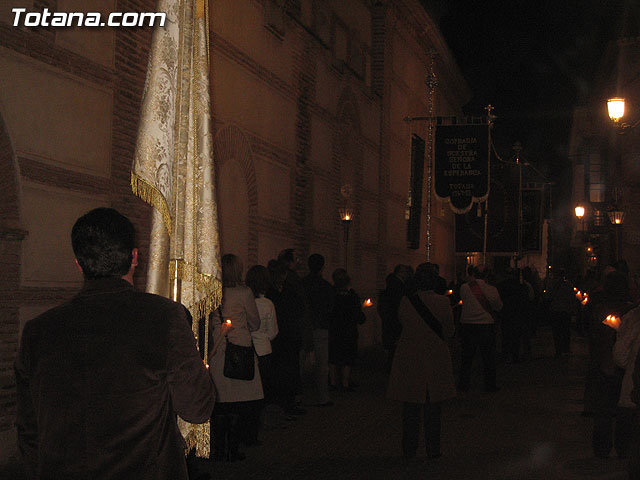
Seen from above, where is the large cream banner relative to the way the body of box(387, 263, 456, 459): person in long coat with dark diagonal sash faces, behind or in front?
behind

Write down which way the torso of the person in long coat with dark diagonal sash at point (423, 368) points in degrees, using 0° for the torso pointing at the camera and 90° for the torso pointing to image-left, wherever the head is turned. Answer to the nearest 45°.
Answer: approximately 180°

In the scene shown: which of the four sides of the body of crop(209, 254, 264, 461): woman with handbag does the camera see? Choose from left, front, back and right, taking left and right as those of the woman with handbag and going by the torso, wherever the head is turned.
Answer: back

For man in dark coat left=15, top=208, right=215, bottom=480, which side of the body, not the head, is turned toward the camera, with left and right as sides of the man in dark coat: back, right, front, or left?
back

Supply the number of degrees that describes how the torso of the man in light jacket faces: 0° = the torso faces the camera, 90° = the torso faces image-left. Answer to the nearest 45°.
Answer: approximately 180°

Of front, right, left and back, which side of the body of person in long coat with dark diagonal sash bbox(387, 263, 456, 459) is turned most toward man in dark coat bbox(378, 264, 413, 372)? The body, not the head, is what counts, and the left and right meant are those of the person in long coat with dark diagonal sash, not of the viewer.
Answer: front

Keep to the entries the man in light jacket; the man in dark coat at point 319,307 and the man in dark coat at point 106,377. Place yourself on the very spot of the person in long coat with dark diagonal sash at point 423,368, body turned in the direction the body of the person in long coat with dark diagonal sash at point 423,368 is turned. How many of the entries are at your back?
1

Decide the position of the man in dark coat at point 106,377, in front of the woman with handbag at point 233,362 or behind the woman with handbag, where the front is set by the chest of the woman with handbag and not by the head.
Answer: behind

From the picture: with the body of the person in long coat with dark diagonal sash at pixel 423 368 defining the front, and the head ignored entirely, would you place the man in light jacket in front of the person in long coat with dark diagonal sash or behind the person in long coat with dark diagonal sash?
in front

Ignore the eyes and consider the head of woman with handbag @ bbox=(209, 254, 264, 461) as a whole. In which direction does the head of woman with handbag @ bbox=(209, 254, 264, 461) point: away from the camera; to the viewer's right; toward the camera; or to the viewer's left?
away from the camera

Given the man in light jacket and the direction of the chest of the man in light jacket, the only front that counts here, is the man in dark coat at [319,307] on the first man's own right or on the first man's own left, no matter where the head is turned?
on the first man's own left

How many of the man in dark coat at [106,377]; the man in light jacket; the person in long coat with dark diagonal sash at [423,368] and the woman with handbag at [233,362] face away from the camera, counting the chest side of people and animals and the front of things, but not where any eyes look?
4

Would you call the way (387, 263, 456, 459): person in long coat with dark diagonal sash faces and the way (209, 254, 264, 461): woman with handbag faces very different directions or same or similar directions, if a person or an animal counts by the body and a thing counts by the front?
same or similar directions

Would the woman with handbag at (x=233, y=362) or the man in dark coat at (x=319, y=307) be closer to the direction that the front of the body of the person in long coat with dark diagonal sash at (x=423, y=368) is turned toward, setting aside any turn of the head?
the man in dark coat

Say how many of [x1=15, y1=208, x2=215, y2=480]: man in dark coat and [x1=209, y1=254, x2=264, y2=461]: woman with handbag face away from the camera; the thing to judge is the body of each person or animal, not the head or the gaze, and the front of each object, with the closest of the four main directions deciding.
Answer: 2

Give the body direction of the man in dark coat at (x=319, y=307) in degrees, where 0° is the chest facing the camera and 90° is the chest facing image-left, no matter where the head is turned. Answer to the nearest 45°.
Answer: approximately 225°
